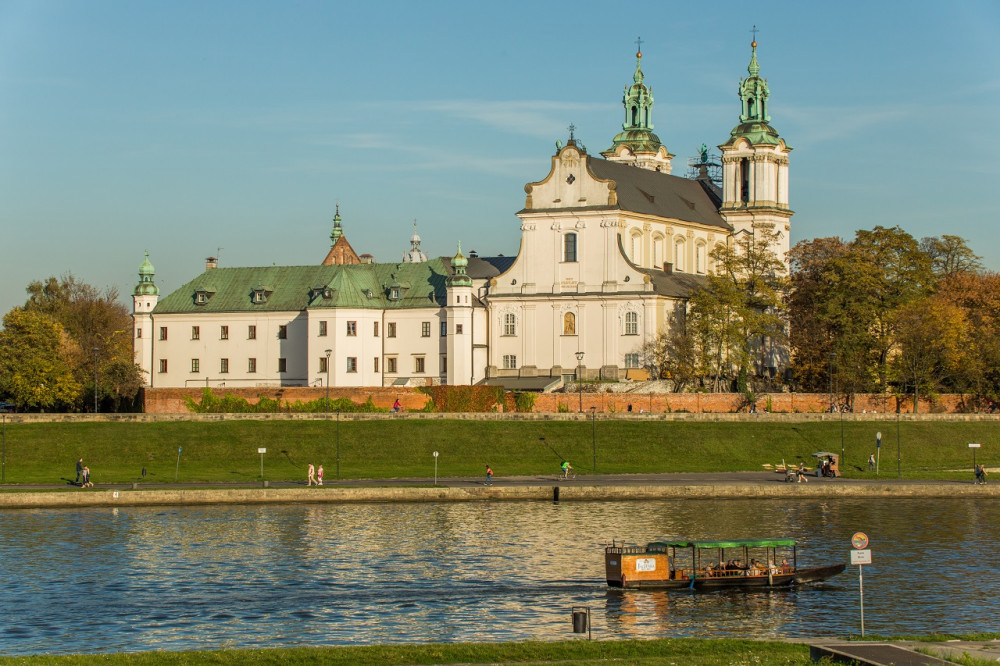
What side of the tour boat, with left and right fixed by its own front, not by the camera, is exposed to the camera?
right

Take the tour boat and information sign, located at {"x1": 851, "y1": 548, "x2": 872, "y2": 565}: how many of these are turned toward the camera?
1

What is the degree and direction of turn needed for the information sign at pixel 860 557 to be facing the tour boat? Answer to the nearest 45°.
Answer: approximately 135° to its right

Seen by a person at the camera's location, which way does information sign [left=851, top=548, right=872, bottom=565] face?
facing the viewer

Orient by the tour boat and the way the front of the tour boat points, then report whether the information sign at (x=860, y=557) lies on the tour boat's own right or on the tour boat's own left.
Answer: on the tour boat's own right

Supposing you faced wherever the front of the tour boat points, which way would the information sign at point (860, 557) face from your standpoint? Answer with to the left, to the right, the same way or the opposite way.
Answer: to the right
